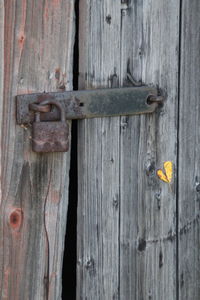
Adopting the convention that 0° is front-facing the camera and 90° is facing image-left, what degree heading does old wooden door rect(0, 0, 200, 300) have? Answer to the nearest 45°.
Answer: approximately 0°
